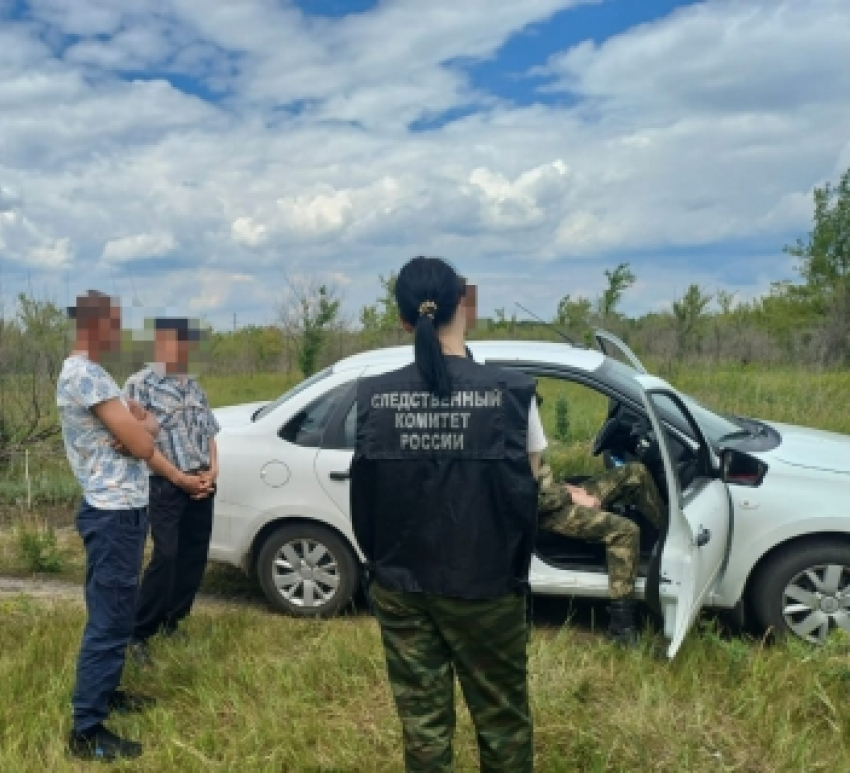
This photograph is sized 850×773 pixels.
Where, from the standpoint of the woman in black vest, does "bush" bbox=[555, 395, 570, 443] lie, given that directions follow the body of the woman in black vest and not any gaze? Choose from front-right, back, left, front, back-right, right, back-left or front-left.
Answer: front

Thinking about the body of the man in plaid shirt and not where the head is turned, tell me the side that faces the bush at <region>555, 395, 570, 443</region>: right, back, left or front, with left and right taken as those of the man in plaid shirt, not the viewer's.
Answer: left

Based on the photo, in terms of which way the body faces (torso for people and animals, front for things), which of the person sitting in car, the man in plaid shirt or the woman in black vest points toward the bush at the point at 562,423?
the woman in black vest

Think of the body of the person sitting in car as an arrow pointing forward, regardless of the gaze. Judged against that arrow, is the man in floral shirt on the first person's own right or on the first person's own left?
on the first person's own right

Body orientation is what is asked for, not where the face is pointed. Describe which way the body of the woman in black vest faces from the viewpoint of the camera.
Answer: away from the camera

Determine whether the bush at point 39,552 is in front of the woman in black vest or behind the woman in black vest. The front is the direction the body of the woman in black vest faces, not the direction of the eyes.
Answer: in front

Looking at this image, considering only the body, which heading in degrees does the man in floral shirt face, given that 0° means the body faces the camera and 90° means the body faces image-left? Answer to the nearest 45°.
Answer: approximately 270°

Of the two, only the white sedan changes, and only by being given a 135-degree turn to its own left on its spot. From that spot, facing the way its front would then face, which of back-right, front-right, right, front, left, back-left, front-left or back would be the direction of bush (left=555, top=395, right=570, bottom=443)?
front-right

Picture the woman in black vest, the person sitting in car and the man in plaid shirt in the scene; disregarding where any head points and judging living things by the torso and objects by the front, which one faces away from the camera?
the woman in black vest

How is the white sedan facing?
to the viewer's right

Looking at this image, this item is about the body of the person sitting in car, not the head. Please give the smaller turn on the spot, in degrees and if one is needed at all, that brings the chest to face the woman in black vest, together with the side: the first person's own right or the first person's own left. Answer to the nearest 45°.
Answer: approximately 45° to the first person's own right

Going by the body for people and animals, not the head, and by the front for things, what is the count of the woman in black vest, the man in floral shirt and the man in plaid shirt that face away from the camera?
1

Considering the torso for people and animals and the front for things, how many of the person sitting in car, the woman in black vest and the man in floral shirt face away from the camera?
1

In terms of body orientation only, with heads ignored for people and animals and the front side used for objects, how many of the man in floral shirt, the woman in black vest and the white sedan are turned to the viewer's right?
2
